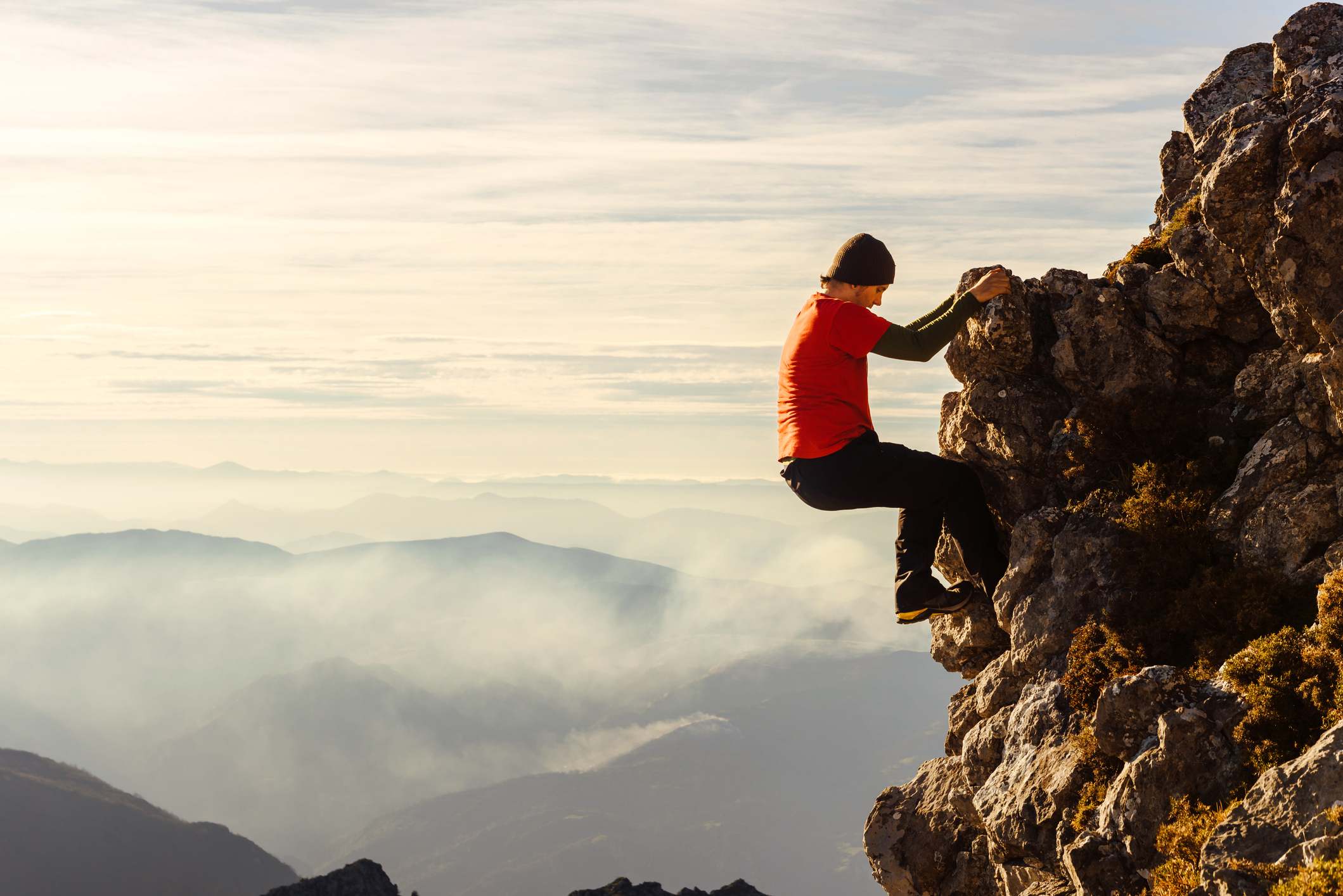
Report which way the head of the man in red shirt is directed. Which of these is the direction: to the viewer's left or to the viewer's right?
to the viewer's right

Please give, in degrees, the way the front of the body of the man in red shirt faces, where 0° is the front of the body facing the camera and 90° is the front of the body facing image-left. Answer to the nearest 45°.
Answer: approximately 270°
